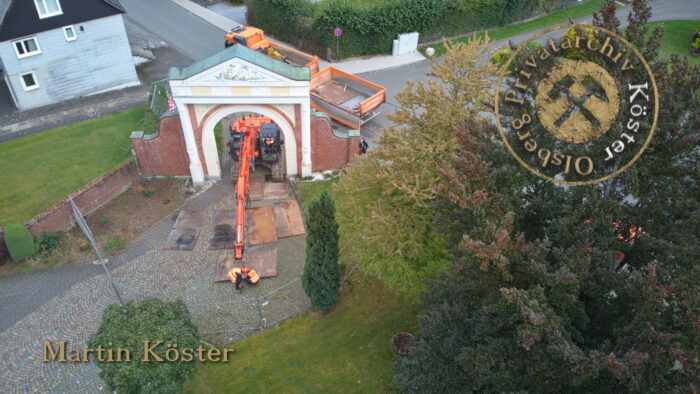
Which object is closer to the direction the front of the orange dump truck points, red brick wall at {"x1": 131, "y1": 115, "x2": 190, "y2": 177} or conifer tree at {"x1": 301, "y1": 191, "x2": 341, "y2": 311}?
the red brick wall

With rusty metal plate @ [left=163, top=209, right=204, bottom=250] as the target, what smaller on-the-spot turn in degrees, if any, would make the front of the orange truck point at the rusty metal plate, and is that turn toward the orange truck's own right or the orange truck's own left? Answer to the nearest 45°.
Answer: approximately 135° to the orange truck's own left

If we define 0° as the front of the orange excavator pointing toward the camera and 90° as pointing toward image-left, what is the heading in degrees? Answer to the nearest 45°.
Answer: approximately 0°

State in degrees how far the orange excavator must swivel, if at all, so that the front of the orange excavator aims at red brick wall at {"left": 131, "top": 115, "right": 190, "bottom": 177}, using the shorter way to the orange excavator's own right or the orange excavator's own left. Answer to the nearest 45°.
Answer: approximately 90° to the orange excavator's own right

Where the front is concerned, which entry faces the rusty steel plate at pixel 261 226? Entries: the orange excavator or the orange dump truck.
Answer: the orange excavator

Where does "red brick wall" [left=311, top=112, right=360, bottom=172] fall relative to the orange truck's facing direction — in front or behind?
behind

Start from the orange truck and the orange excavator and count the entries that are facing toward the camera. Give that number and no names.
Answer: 1

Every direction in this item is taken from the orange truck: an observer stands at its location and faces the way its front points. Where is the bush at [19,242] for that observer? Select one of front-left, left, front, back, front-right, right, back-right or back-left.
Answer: left

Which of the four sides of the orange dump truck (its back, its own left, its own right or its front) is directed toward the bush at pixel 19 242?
left

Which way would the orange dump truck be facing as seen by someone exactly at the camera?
facing away from the viewer and to the left of the viewer
